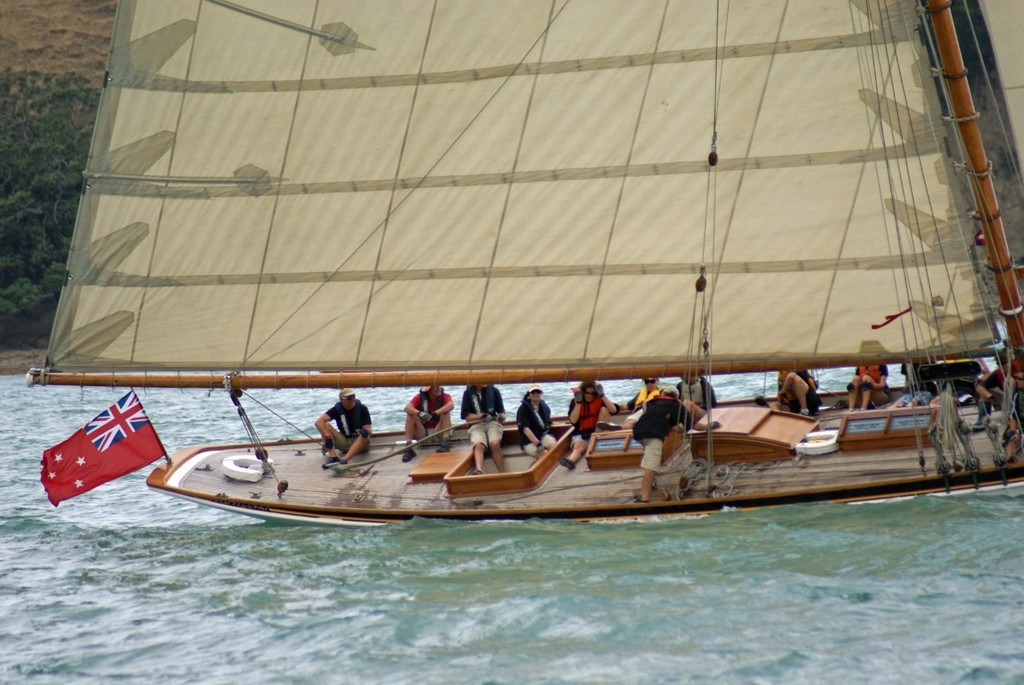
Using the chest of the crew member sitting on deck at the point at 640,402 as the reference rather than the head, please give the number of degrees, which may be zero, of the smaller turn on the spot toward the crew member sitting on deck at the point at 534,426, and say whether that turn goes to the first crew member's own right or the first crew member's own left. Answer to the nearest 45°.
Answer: approximately 45° to the first crew member's own right

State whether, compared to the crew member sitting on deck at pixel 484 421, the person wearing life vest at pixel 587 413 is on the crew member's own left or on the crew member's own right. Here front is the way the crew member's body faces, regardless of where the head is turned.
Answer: on the crew member's own left

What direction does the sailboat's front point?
to the viewer's right

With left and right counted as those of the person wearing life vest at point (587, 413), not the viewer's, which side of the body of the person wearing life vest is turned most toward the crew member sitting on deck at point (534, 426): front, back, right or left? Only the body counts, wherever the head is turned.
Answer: right

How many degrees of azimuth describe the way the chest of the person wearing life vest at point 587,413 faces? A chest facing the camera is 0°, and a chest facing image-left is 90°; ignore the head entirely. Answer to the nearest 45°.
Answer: approximately 0°

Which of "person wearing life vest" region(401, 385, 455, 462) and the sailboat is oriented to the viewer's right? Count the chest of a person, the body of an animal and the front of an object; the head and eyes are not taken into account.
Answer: the sailboat

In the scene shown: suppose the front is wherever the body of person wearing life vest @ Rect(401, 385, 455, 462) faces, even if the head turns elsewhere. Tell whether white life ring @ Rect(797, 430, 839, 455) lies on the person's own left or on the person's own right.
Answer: on the person's own left

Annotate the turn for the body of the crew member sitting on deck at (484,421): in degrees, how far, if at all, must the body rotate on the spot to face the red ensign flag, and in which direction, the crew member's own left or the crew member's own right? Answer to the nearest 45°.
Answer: approximately 90° to the crew member's own right

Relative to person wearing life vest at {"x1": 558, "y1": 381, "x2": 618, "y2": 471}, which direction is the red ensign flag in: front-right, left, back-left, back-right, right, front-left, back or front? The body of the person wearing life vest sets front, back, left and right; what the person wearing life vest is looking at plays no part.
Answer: right

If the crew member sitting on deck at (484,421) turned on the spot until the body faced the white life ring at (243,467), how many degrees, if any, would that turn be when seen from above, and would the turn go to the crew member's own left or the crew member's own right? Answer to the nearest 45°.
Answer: approximately 90° to the crew member's own right

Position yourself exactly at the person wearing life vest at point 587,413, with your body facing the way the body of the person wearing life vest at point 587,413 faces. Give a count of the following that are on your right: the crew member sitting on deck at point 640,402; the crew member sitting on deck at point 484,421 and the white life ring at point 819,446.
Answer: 1

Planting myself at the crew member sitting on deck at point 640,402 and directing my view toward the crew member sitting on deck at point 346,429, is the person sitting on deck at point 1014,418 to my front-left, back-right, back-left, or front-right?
back-left

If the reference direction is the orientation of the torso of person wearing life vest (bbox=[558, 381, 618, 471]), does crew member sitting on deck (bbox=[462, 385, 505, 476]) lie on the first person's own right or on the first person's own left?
on the first person's own right
